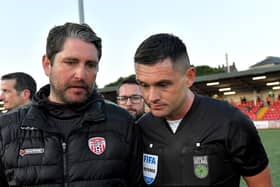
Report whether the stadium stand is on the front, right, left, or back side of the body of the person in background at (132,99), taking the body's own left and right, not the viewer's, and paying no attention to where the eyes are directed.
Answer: back

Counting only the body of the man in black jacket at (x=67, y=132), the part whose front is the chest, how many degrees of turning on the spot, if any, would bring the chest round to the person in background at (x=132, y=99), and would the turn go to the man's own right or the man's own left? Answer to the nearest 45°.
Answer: approximately 180°

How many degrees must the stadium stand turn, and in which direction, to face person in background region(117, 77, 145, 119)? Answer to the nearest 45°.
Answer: approximately 45° to its left

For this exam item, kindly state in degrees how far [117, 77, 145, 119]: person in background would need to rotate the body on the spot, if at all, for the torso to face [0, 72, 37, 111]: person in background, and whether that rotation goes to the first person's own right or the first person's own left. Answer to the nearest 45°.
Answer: approximately 90° to the first person's own right

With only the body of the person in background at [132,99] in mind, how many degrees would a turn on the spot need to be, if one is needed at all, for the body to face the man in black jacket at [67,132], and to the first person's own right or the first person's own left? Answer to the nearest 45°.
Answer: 0° — they already face them
